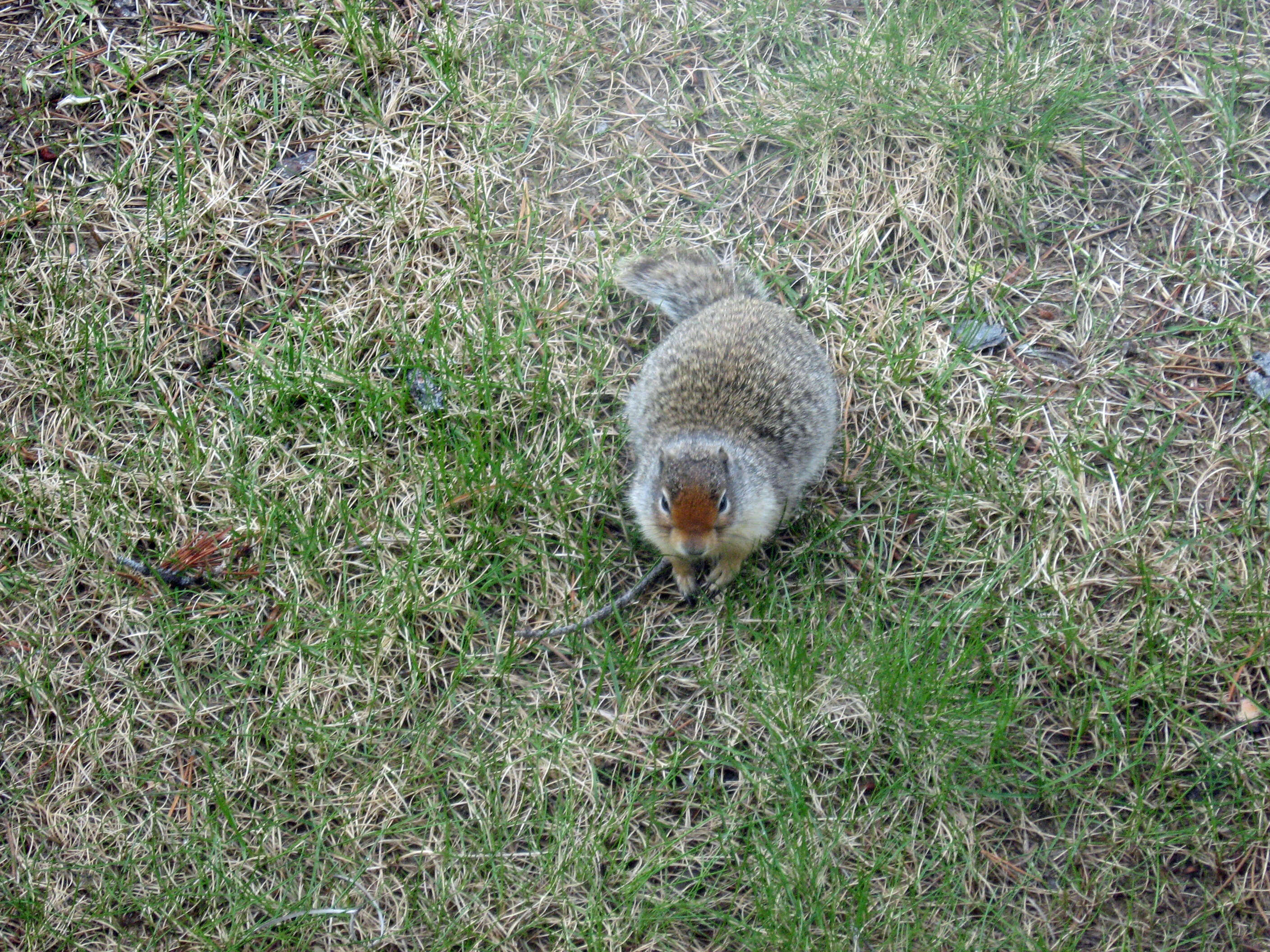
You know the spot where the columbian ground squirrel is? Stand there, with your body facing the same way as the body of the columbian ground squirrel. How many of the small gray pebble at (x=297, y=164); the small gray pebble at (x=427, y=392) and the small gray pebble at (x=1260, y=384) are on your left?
1

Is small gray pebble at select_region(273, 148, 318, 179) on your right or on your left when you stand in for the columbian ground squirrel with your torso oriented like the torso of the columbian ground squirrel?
on your right

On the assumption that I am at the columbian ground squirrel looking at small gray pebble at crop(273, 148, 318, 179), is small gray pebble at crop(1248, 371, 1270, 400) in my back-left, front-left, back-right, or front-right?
back-right

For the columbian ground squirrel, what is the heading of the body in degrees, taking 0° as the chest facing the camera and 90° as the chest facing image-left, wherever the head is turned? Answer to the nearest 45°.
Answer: approximately 0°

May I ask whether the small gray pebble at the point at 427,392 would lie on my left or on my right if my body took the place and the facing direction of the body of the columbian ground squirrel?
on my right

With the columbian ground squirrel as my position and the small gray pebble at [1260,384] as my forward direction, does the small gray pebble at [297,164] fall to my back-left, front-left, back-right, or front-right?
back-left

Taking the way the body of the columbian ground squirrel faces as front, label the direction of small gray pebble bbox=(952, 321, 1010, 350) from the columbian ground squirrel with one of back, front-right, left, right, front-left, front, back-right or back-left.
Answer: back-left

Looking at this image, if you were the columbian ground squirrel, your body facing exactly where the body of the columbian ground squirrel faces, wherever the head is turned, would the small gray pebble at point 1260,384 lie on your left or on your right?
on your left
